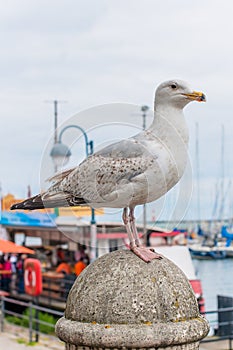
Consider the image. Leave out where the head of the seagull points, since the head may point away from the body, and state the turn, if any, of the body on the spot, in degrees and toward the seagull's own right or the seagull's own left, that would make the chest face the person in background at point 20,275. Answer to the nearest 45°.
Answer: approximately 90° to the seagull's own left

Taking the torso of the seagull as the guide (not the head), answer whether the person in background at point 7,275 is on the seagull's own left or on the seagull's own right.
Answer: on the seagull's own left

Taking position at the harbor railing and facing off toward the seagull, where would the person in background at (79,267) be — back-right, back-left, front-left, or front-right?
back-left

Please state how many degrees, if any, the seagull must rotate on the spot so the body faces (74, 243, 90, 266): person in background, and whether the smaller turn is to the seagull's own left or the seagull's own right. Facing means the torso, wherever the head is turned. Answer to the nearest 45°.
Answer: approximately 90° to the seagull's own left

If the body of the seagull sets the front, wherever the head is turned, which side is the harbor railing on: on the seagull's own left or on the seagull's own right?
on the seagull's own left

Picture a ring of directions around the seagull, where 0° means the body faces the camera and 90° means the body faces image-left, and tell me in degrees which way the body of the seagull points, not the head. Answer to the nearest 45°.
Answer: approximately 270°

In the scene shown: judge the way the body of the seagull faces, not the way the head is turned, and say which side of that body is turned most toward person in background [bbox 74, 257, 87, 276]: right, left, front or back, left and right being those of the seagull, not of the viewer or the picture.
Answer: left

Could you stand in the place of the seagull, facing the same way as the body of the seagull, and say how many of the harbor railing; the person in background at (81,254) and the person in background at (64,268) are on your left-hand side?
3

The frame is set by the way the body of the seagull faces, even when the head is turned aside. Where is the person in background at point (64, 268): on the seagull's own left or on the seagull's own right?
on the seagull's own left
